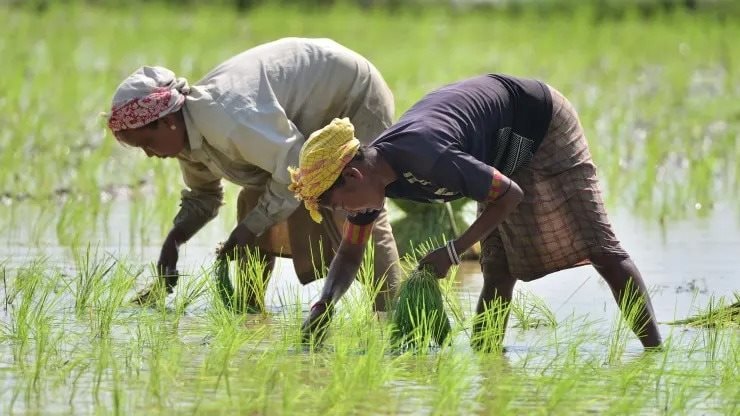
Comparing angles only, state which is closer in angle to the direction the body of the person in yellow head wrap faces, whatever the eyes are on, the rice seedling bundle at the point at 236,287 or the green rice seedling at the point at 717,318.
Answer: the rice seedling bundle

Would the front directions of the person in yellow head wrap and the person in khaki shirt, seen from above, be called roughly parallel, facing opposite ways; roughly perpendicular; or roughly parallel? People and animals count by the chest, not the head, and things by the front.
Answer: roughly parallel

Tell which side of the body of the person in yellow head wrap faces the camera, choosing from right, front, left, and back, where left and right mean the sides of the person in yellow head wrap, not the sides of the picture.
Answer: left

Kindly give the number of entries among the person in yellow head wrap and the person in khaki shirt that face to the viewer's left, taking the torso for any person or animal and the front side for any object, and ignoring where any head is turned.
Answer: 2

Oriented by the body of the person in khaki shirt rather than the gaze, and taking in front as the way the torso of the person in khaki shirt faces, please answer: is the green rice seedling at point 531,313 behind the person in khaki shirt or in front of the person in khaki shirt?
behind

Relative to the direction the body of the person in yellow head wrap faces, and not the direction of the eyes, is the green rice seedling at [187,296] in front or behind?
in front

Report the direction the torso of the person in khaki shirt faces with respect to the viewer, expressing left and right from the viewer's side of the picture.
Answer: facing to the left of the viewer

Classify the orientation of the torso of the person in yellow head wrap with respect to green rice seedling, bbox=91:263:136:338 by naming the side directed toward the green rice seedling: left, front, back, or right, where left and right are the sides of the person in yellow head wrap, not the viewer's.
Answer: front
